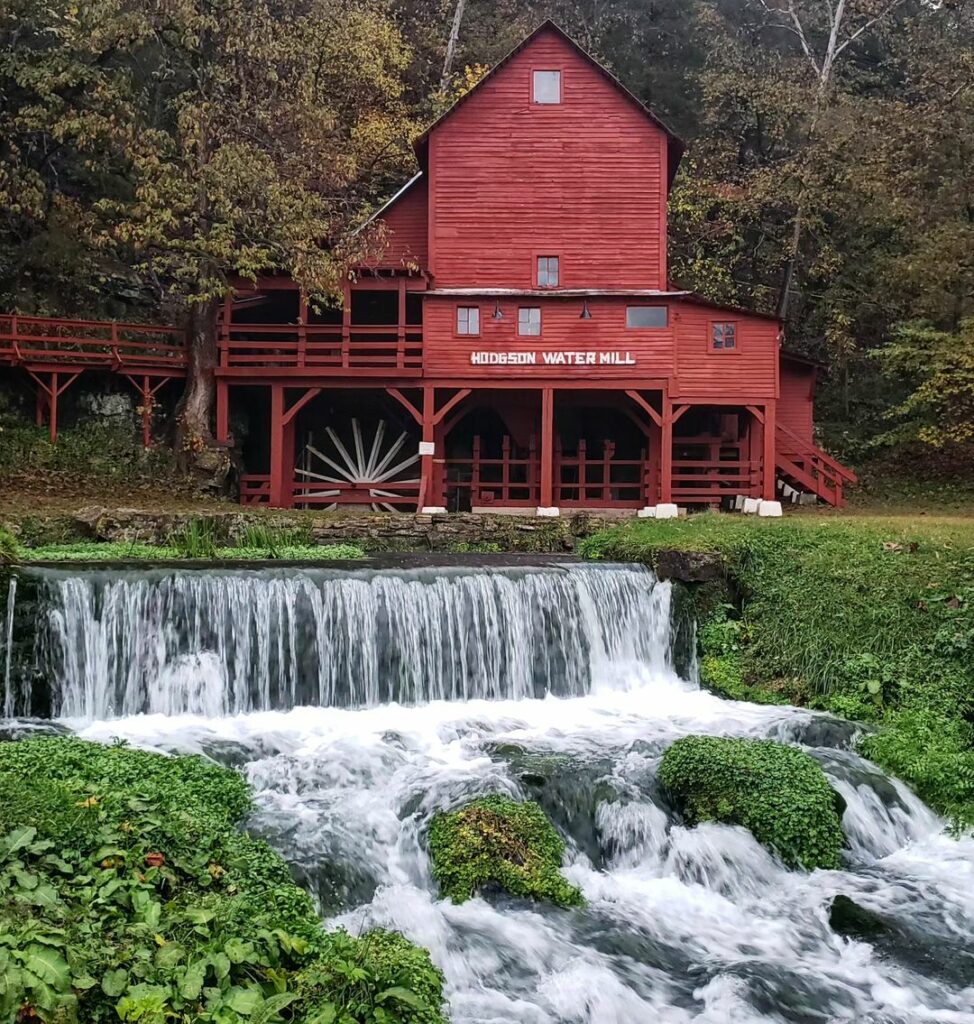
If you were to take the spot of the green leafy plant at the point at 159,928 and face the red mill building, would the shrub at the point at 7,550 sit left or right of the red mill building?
left

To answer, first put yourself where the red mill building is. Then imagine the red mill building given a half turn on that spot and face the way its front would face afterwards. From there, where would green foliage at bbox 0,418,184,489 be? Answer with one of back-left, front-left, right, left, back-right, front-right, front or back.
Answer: left

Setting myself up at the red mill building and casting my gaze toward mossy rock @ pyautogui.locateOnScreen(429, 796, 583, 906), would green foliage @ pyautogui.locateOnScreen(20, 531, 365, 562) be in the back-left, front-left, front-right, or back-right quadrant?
front-right

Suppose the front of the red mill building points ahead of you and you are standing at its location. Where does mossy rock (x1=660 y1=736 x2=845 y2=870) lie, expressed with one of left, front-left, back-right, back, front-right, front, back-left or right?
front

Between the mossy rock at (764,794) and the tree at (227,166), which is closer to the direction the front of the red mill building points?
the mossy rock

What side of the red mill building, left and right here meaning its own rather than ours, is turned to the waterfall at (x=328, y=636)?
front

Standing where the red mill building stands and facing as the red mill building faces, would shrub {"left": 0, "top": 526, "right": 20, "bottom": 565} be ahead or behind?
ahead

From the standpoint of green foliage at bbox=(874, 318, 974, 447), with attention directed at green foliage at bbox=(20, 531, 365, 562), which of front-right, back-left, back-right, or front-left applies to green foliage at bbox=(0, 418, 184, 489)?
front-right

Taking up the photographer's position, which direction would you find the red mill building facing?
facing the viewer

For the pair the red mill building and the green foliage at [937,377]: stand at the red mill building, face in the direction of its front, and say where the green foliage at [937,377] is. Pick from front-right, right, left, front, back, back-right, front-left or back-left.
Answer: left

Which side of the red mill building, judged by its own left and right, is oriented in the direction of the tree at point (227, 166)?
right

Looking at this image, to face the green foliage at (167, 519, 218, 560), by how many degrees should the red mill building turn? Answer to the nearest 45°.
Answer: approximately 45° to its right

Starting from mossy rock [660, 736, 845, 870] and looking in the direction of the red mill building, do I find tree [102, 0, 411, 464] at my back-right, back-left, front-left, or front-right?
front-left

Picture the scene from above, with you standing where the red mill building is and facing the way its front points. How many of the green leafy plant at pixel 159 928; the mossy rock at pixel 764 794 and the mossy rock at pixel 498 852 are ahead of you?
3
